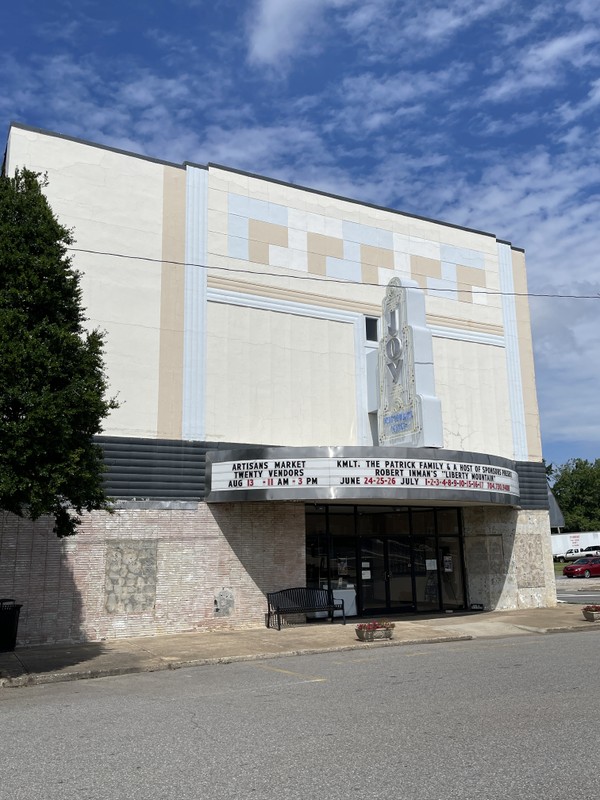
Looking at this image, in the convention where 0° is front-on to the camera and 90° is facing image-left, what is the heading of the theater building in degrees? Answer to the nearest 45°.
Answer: approximately 315°

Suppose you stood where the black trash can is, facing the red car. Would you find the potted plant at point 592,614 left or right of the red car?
right

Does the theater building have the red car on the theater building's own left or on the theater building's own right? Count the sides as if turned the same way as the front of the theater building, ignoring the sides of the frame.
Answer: on the theater building's own left

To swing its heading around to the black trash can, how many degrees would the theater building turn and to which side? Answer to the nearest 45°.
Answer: approximately 90° to its right

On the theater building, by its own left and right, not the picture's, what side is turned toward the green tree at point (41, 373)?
right
